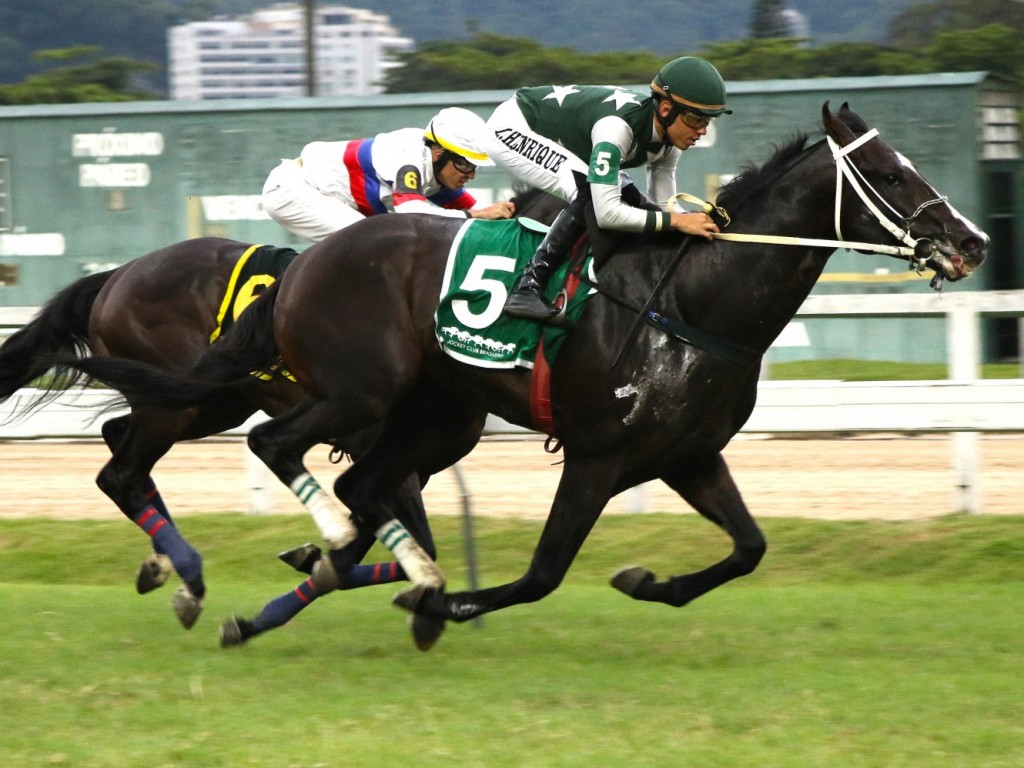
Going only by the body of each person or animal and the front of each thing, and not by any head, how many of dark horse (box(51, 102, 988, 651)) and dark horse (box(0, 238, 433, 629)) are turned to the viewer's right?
2

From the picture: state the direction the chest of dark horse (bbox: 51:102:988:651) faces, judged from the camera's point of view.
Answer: to the viewer's right

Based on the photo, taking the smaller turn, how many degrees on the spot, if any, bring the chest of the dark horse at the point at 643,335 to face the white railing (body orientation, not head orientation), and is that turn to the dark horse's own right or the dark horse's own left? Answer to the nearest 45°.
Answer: approximately 45° to the dark horse's own left

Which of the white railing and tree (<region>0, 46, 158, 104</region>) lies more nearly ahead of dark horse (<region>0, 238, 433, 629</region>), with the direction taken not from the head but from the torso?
the white railing

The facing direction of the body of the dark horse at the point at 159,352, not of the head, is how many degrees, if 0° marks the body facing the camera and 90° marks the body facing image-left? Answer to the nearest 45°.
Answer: approximately 270°

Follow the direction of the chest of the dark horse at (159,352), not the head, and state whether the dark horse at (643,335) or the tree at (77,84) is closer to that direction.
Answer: the dark horse

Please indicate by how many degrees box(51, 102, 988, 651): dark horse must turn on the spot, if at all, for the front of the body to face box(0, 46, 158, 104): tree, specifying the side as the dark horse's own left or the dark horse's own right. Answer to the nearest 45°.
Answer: approximately 90° to the dark horse's own left

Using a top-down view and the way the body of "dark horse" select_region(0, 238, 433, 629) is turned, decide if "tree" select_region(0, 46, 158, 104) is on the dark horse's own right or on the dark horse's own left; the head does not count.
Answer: on the dark horse's own left

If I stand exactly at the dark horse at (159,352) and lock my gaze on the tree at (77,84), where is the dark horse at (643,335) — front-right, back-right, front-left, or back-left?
back-right

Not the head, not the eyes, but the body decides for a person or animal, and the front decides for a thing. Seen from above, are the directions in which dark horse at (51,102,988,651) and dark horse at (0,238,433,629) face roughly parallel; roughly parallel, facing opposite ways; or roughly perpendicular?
roughly parallel

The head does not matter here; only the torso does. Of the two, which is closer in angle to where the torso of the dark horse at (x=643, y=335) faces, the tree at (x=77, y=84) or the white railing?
the white railing
